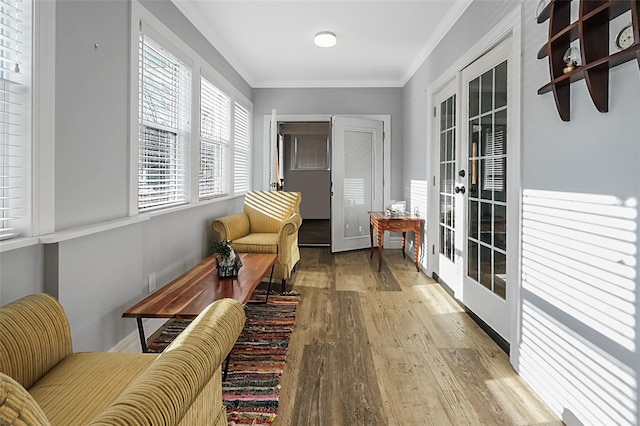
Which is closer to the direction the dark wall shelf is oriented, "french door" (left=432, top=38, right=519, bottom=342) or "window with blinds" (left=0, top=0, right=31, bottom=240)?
the window with blinds

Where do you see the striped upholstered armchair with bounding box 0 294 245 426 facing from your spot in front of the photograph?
facing away from the viewer and to the right of the viewer

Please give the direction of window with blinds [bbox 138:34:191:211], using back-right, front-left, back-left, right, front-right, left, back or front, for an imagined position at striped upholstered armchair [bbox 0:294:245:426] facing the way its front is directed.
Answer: front-left
